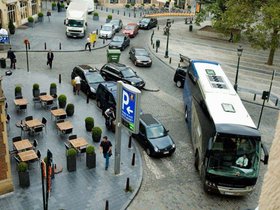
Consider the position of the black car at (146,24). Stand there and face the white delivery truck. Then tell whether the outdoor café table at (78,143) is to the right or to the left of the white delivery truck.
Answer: left

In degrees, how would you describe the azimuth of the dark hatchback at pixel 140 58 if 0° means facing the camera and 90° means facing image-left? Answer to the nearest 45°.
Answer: approximately 315°

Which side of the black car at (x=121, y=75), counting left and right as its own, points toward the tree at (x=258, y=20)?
left

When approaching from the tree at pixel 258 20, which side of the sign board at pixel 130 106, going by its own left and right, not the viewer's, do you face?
back

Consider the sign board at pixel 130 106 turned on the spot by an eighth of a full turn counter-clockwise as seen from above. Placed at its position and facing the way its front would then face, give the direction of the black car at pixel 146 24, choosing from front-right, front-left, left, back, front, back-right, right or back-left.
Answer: back

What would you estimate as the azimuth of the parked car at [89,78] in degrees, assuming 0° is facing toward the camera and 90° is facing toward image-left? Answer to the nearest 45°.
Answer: approximately 315°

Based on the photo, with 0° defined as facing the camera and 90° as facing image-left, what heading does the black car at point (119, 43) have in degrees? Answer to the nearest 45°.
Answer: approximately 45°

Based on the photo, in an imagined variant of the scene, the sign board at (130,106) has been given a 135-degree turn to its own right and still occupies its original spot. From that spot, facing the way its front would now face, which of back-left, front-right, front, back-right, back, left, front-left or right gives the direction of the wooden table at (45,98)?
front-left

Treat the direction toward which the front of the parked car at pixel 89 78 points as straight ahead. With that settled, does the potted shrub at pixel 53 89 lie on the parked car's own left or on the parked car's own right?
on the parked car's own right

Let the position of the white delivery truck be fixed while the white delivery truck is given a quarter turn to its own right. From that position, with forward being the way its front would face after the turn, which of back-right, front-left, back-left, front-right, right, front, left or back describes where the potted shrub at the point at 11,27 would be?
front

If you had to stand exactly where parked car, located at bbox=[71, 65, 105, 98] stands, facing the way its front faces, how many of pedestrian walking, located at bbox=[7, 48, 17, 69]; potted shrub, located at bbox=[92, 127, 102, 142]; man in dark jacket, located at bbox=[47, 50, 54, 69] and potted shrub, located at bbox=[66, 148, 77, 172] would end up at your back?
2
